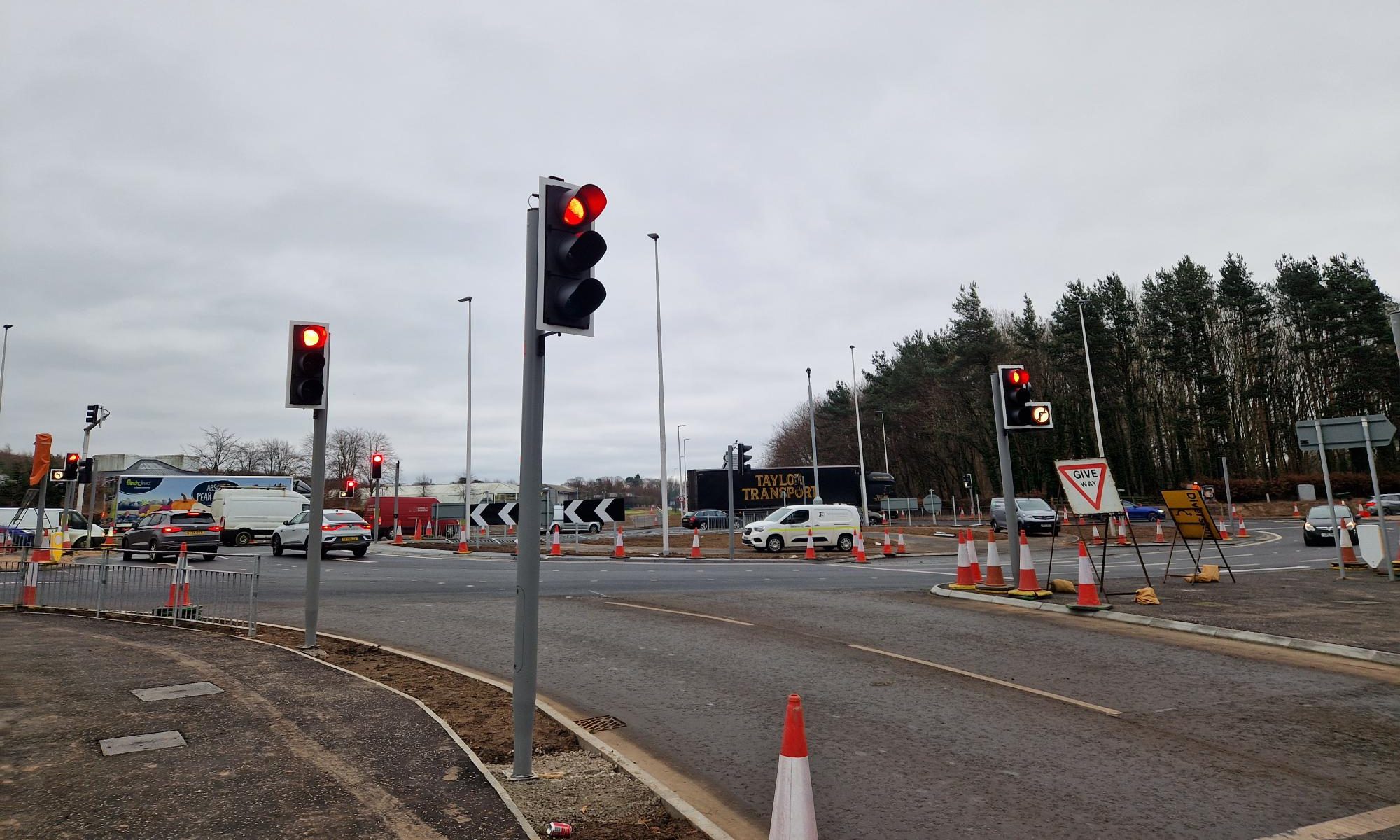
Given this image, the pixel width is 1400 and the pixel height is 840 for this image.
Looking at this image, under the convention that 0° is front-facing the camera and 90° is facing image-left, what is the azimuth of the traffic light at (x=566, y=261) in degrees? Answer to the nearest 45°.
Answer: approximately 315°

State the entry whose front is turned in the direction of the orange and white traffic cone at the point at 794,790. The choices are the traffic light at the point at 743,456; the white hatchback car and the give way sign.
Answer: the give way sign

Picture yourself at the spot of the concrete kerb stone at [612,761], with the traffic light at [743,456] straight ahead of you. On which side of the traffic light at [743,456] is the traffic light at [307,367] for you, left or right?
left

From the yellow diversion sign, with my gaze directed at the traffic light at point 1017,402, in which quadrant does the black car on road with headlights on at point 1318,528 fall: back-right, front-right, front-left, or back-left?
back-right

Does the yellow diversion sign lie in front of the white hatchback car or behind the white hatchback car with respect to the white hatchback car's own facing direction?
behind

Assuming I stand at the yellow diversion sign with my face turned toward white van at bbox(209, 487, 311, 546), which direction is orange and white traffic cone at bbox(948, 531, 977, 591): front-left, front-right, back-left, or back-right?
front-left

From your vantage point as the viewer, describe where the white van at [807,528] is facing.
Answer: facing to the left of the viewer

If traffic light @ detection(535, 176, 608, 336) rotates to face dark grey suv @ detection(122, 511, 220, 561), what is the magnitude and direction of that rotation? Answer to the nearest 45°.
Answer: approximately 180°

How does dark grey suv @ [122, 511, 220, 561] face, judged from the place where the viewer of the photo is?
facing away from the viewer and to the left of the viewer

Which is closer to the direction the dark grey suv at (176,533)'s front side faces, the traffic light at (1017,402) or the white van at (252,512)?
the white van

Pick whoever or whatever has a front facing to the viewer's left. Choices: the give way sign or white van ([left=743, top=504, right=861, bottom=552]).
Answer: the white van

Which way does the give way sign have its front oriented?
toward the camera

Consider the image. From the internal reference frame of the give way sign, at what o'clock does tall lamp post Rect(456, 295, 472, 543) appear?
The tall lamp post is roughly at 4 o'clock from the give way sign.

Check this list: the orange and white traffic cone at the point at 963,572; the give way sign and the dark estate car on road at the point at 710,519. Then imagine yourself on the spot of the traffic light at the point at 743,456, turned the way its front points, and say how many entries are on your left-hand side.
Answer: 1

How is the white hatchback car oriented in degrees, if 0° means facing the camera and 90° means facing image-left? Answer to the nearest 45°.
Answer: approximately 135°
